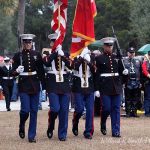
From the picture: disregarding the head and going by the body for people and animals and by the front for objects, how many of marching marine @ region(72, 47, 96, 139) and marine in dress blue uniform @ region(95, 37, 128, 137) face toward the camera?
2

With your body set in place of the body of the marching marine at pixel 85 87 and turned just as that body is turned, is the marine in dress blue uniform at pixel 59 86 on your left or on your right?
on your right

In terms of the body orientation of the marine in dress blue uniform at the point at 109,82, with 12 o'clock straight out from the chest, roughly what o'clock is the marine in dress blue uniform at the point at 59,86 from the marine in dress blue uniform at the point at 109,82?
the marine in dress blue uniform at the point at 59,86 is roughly at 2 o'clock from the marine in dress blue uniform at the point at 109,82.

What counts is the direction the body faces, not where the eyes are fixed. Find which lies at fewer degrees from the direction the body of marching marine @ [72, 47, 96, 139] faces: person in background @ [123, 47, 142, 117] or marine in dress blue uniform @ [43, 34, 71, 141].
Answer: the marine in dress blue uniform

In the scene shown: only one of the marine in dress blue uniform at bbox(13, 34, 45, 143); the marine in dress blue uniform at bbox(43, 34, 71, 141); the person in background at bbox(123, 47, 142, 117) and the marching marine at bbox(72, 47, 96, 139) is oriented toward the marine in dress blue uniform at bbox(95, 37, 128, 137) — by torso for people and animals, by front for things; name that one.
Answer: the person in background

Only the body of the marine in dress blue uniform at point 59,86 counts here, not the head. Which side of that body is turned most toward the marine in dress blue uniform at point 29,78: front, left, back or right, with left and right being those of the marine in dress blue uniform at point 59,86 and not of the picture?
right

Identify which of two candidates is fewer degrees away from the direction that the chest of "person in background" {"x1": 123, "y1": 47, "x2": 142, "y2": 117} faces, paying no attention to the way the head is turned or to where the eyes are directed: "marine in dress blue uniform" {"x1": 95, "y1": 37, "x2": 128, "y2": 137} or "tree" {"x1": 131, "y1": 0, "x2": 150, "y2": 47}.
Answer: the marine in dress blue uniform
